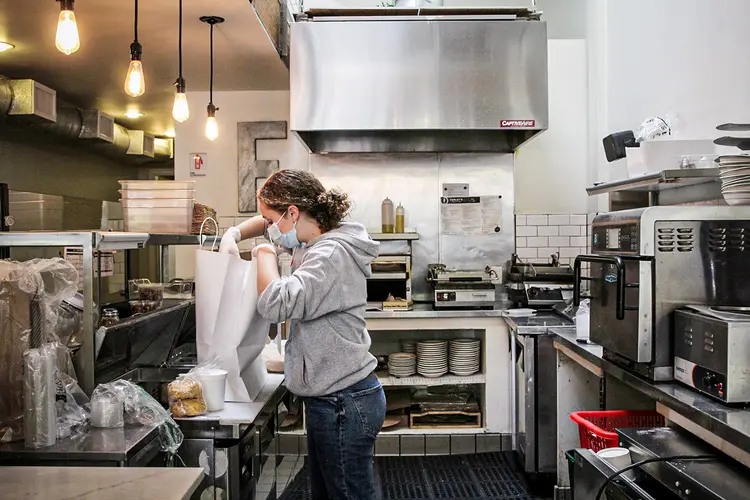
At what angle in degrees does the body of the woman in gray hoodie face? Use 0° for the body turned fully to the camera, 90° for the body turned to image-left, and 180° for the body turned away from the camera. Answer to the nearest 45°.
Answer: approximately 90°

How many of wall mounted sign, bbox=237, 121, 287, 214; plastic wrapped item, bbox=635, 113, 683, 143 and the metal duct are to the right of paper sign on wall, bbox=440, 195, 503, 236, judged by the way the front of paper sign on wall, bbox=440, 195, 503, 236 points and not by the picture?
2

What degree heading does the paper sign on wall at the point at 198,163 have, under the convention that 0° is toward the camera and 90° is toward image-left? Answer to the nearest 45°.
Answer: approximately 0°

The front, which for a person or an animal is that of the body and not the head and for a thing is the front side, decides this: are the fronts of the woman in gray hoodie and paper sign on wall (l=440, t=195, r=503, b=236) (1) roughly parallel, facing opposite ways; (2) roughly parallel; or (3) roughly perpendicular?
roughly perpendicular

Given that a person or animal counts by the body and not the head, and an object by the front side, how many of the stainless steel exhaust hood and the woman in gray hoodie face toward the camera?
1

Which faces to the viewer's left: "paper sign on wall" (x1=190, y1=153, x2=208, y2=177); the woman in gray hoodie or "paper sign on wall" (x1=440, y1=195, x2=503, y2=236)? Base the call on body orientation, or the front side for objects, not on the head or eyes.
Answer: the woman in gray hoodie

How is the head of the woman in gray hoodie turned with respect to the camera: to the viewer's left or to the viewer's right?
to the viewer's left

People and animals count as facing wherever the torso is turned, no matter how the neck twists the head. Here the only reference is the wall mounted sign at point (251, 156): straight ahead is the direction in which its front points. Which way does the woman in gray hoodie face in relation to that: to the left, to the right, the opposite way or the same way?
to the right

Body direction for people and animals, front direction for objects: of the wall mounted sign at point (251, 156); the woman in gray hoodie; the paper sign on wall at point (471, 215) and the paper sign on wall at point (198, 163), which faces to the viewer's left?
the woman in gray hoodie

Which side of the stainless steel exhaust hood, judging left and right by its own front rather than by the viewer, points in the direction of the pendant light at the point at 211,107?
right

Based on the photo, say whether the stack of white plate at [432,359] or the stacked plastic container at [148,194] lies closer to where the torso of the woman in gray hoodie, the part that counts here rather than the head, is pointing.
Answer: the stacked plastic container

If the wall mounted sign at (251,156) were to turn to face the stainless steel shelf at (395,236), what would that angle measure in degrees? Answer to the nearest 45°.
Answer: approximately 45° to its left
